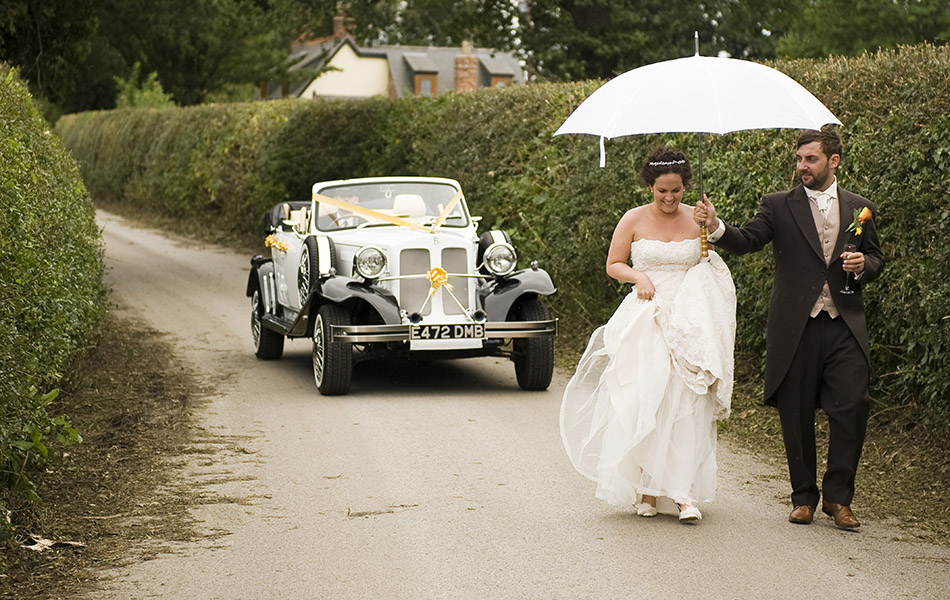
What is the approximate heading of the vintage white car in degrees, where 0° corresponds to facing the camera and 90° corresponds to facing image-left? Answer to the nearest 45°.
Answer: approximately 315°

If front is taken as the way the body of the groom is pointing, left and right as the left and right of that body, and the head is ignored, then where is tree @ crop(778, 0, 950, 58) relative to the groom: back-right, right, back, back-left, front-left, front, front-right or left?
back

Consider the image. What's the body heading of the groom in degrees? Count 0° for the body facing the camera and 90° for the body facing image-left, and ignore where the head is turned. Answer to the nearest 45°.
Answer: approximately 0°

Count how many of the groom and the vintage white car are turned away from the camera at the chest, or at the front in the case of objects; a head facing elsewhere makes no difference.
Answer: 0

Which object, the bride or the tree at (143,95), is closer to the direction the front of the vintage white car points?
the bride

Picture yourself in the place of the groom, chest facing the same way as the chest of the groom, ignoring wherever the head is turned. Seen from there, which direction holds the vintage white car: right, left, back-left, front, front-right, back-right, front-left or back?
back-right

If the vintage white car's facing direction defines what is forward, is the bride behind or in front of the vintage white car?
in front

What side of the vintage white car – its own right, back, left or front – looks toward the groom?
front

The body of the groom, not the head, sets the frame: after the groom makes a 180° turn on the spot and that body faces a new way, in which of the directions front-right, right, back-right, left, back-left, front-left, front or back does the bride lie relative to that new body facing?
left
